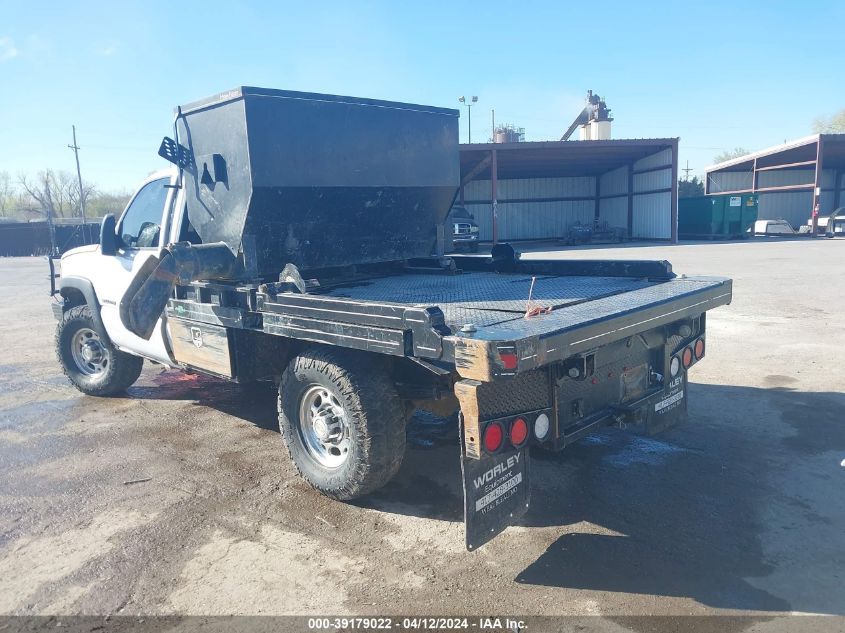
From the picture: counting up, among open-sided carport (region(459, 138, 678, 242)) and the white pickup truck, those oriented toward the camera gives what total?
1

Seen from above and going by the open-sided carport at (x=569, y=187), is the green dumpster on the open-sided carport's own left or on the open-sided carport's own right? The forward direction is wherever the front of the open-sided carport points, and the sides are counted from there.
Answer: on the open-sided carport's own left

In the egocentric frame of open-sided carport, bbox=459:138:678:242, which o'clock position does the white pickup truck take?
The white pickup truck is roughly at 12 o'clock from the open-sided carport.

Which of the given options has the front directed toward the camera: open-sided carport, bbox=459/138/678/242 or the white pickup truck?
the open-sided carport

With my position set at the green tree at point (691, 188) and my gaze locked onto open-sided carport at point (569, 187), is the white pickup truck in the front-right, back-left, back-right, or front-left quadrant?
front-left

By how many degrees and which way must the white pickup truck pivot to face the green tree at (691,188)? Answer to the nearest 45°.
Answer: approximately 90° to its right

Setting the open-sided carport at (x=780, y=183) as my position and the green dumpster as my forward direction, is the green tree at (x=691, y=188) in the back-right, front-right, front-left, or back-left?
back-right

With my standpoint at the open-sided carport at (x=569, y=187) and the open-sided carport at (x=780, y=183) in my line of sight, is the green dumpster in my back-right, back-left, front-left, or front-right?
front-right

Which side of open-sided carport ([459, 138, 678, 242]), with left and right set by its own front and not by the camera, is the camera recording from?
front

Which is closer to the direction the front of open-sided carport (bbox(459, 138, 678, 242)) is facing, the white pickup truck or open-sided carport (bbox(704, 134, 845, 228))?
the white pickup truck

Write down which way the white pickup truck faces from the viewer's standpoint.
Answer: facing away from the viewer and to the left of the viewer

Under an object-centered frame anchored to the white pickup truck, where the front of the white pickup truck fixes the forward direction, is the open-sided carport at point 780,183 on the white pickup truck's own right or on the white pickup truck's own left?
on the white pickup truck's own right
